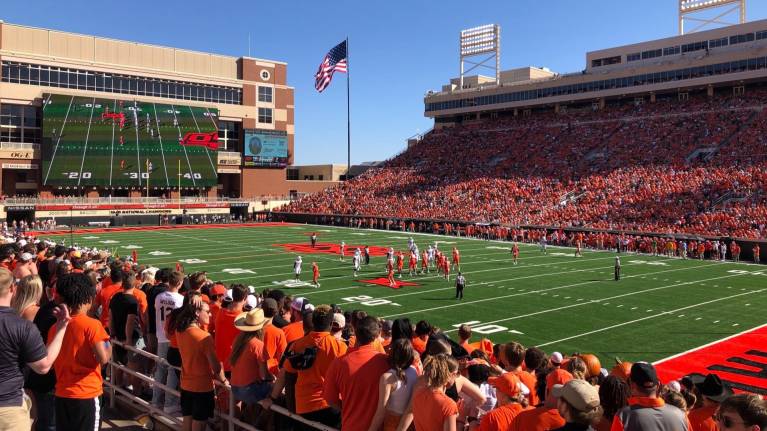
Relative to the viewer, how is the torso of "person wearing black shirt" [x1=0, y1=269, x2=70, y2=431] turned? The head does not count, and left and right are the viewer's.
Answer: facing away from the viewer and to the right of the viewer

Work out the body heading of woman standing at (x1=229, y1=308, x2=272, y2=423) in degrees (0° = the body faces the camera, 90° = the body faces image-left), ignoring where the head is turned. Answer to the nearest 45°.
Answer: approximately 225°

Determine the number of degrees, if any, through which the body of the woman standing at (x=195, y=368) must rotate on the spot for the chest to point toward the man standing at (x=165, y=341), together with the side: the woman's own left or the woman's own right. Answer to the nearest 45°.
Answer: approximately 45° to the woman's own left

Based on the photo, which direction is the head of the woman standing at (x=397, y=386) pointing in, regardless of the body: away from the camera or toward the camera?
away from the camera

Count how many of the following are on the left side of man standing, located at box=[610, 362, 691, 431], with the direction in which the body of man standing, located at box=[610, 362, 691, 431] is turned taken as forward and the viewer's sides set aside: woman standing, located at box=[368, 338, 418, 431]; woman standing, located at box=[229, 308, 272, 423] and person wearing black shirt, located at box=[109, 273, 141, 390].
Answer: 3

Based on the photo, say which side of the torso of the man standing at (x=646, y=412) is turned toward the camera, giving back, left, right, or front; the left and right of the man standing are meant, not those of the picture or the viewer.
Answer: back

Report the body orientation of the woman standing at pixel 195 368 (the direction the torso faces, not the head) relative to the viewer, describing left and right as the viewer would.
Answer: facing away from the viewer and to the right of the viewer

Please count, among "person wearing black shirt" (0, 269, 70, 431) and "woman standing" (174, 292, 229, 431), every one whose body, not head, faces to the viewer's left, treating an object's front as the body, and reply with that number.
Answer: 0

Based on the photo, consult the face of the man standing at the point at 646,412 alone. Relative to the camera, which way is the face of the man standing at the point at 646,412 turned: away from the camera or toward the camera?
away from the camera

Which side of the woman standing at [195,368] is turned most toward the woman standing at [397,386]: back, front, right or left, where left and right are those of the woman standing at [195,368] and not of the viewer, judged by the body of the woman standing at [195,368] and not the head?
right

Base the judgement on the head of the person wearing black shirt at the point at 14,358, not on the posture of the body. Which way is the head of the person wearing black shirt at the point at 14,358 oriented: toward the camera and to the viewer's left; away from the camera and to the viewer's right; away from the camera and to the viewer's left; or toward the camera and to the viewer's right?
away from the camera and to the viewer's right

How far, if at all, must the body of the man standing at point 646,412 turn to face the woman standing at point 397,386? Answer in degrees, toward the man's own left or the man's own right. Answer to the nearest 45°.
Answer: approximately 90° to the man's own left

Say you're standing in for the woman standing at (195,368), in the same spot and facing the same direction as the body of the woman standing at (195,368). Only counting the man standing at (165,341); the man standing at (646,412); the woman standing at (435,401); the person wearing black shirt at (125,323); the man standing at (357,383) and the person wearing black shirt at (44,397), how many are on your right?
3
